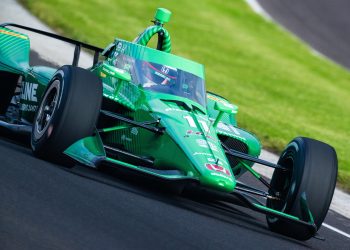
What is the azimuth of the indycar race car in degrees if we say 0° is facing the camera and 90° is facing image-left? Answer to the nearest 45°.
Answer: approximately 315°
